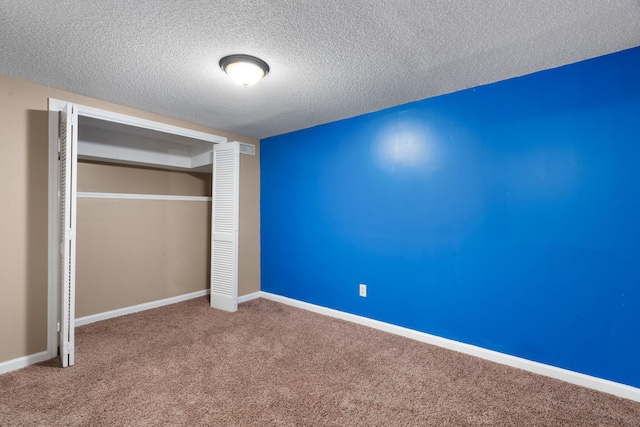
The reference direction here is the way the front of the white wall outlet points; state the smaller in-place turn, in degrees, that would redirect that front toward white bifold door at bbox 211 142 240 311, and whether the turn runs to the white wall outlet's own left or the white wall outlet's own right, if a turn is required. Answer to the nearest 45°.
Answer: approximately 45° to the white wall outlet's own right

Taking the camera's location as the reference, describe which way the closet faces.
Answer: facing the viewer and to the right of the viewer

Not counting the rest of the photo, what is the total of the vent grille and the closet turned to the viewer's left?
0

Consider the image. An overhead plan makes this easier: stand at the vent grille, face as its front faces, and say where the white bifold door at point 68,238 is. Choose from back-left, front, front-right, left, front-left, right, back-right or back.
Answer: right

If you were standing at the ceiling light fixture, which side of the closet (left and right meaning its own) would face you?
front

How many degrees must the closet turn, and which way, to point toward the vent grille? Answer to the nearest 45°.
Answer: approximately 45° to its left

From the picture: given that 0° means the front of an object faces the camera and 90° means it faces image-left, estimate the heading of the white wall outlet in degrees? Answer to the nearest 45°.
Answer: approximately 45°

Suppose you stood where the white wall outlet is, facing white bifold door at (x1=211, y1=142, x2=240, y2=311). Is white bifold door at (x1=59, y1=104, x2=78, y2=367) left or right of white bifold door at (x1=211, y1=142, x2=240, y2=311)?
left
